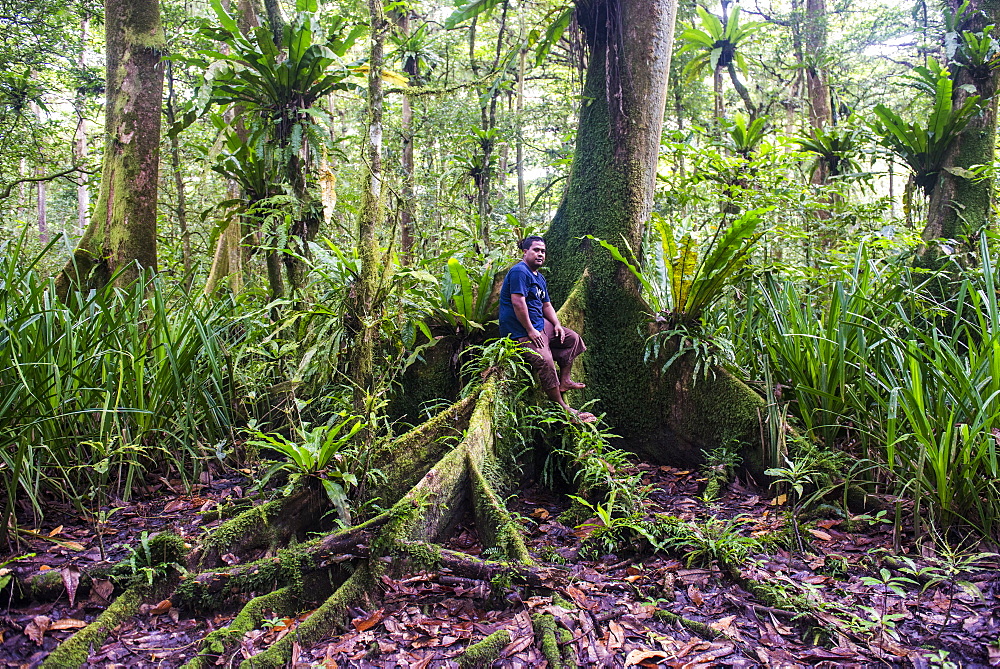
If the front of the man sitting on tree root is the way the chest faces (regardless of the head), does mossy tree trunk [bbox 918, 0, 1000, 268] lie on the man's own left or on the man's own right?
on the man's own left

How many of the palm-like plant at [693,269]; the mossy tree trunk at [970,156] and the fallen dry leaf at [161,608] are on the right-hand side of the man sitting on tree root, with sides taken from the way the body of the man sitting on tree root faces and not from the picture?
1

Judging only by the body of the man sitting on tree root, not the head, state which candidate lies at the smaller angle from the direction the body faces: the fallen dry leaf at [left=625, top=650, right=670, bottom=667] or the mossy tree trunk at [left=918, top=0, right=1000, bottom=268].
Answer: the fallen dry leaf

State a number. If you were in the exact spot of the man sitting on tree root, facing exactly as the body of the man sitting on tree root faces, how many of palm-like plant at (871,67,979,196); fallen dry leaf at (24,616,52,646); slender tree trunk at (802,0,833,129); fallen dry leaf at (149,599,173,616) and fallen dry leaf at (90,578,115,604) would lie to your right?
3

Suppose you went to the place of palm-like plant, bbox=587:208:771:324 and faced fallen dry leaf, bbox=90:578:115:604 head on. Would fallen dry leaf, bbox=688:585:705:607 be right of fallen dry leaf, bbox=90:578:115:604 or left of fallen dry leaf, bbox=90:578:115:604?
left

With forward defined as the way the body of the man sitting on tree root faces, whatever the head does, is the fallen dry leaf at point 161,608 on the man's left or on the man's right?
on the man's right

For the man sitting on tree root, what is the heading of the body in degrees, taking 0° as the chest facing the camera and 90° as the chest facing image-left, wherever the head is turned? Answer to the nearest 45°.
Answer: approximately 315°

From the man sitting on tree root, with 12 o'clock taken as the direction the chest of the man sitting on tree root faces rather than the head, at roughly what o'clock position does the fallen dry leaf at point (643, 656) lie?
The fallen dry leaf is roughly at 1 o'clock from the man sitting on tree root.

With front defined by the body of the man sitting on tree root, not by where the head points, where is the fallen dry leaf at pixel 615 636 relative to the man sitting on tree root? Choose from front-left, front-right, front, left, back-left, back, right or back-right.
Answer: front-right

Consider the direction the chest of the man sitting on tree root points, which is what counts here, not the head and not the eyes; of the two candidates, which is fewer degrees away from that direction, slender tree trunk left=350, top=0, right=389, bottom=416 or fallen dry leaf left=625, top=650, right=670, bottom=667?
the fallen dry leaf

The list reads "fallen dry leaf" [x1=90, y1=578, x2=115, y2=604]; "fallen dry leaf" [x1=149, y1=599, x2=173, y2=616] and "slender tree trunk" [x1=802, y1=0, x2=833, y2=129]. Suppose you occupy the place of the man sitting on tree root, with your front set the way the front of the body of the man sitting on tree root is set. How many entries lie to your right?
2

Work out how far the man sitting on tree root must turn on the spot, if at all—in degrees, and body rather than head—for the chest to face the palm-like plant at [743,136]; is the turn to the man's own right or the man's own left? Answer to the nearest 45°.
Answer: approximately 90° to the man's own left
